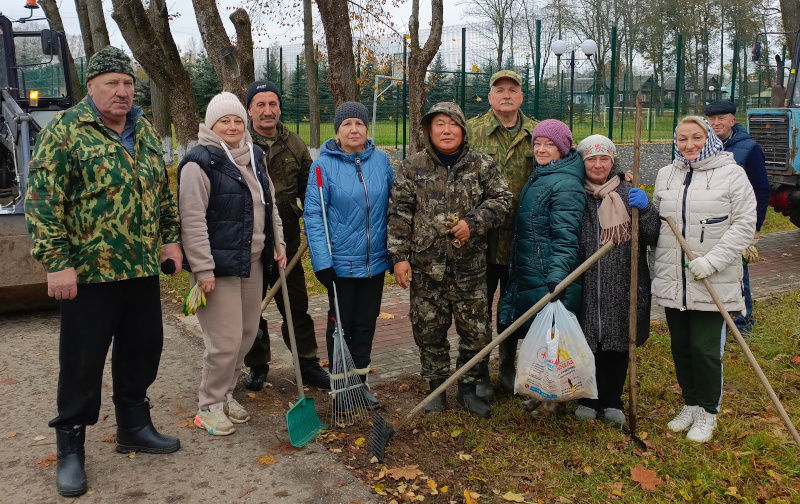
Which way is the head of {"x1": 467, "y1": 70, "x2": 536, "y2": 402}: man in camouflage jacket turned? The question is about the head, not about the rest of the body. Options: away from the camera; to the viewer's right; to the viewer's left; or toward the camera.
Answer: toward the camera

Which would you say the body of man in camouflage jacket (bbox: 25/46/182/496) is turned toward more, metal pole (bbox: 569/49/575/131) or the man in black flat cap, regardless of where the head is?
the man in black flat cap

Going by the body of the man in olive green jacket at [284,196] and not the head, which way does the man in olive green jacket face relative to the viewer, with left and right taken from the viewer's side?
facing the viewer

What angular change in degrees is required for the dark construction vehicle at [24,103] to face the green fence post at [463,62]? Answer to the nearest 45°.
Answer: approximately 135° to its left

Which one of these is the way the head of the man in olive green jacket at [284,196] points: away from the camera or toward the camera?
toward the camera

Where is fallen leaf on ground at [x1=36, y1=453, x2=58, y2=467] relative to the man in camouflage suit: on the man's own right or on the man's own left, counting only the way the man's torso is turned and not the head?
on the man's own right

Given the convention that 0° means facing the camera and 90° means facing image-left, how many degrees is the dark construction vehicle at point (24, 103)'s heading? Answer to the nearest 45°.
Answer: approximately 0°

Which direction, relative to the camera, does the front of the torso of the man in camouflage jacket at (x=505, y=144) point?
toward the camera

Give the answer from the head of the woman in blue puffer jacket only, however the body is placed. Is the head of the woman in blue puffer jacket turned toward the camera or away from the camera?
toward the camera

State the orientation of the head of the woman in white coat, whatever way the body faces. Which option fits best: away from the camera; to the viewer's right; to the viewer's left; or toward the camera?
toward the camera

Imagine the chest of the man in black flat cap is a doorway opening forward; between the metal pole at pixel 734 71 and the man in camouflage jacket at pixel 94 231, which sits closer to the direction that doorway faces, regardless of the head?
the man in camouflage jacket

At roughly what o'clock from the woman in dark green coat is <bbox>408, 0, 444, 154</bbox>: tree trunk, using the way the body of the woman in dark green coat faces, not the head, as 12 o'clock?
The tree trunk is roughly at 4 o'clock from the woman in dark green coat.

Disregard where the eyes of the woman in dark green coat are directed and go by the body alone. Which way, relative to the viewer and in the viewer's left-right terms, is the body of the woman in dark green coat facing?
facing the viewer and to the left of the viewer

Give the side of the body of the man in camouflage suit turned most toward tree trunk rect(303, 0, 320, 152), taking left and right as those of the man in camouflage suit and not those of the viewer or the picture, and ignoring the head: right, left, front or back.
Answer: back

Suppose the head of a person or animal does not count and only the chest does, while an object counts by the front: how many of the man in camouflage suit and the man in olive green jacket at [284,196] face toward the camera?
2
